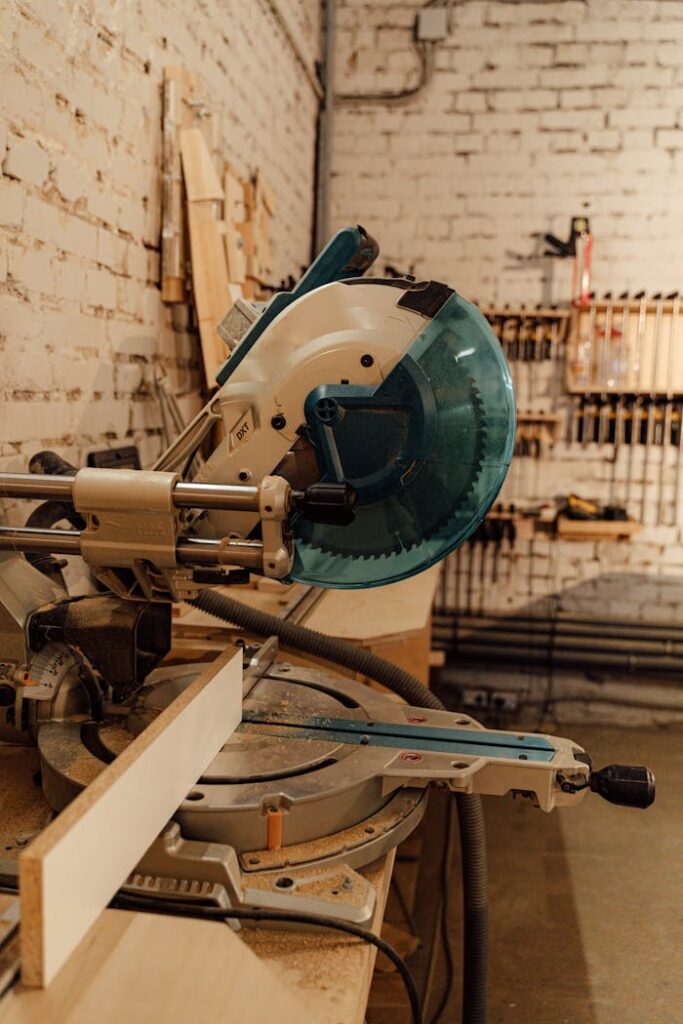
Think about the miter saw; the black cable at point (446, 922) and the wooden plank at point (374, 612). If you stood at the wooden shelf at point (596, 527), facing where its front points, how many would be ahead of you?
3

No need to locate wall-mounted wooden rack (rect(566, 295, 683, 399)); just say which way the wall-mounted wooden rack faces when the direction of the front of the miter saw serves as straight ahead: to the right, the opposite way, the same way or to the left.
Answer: to the right

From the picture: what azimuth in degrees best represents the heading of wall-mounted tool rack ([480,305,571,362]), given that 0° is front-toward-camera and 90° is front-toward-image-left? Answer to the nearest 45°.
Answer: approximately 0°

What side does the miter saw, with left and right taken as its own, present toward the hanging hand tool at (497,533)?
left

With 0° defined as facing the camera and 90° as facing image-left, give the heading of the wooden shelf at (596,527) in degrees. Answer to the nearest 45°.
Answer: approximately 0°

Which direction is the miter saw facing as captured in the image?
to the viewer's right

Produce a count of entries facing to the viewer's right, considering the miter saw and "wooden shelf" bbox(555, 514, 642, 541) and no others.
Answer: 1
